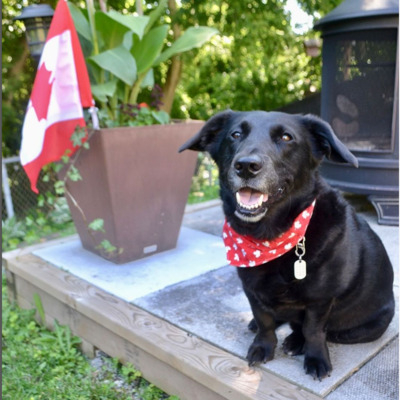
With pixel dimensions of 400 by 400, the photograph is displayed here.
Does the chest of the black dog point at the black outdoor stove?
no

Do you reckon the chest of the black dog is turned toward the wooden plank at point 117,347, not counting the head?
no

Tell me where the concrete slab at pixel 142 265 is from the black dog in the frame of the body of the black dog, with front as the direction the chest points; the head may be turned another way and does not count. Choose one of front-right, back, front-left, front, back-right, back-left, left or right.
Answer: right

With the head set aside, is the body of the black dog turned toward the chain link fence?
no

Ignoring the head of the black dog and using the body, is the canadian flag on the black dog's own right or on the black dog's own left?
on the black dog's own right

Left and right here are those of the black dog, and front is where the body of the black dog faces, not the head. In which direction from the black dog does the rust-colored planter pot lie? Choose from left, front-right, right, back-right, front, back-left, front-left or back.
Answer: right

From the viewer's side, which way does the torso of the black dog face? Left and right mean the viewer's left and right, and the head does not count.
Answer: facing the viewer and to the left of the viewer
